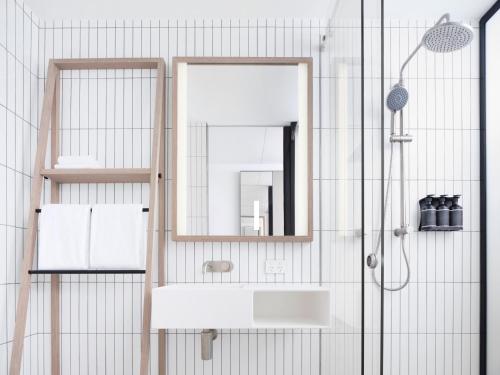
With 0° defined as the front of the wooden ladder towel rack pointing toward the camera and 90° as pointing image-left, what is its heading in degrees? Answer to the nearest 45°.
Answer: approximately 0°
